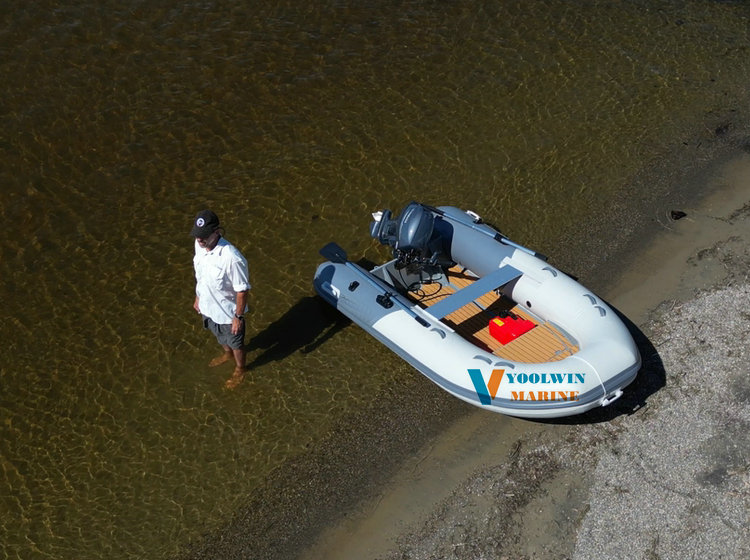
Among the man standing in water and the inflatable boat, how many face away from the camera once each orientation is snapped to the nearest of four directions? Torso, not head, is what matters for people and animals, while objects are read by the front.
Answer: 0

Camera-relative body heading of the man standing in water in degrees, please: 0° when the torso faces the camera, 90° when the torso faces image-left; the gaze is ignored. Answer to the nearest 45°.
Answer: approximately 45°

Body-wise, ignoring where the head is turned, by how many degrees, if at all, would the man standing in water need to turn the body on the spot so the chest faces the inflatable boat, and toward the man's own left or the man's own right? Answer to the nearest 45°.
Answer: approximately 135° to the man's own left

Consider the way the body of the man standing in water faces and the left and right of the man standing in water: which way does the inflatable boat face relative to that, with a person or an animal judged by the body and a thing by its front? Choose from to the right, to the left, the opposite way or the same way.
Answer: to the left

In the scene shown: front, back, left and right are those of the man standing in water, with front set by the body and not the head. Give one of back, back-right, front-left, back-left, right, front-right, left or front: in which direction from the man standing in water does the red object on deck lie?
back-left

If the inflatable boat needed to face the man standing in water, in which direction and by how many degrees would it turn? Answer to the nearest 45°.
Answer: approximately 135° to its right

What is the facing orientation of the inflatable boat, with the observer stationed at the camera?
facing the viewer and to the right of the viewer
